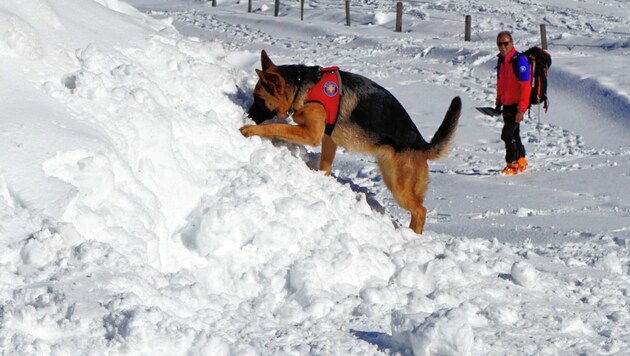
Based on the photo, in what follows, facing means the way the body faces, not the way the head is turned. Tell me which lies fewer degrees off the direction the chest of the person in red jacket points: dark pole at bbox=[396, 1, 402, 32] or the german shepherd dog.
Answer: the german shepherd dog

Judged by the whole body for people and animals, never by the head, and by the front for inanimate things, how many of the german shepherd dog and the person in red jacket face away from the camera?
0

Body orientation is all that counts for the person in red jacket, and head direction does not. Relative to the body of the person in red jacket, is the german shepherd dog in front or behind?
in front

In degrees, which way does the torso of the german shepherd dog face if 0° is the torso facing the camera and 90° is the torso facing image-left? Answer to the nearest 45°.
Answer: approximately 90°

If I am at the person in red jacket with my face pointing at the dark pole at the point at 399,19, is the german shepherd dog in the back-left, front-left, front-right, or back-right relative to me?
back-left

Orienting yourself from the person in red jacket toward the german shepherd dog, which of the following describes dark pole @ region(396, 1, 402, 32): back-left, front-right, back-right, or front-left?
back-right

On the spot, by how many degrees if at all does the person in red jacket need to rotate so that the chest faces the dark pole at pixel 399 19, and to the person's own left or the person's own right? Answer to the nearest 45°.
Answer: approximately 135° to the person's own right

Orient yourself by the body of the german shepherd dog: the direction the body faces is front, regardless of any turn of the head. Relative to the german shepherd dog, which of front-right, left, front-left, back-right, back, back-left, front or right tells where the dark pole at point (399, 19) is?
right

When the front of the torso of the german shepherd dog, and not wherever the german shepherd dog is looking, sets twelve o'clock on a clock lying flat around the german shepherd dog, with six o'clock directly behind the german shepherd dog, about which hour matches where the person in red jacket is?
The person in red jacket is roughly at 4 o'clock from the german shepherd dog.

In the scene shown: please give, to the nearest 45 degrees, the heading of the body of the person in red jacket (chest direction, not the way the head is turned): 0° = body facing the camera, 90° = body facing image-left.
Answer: approximately 45°
